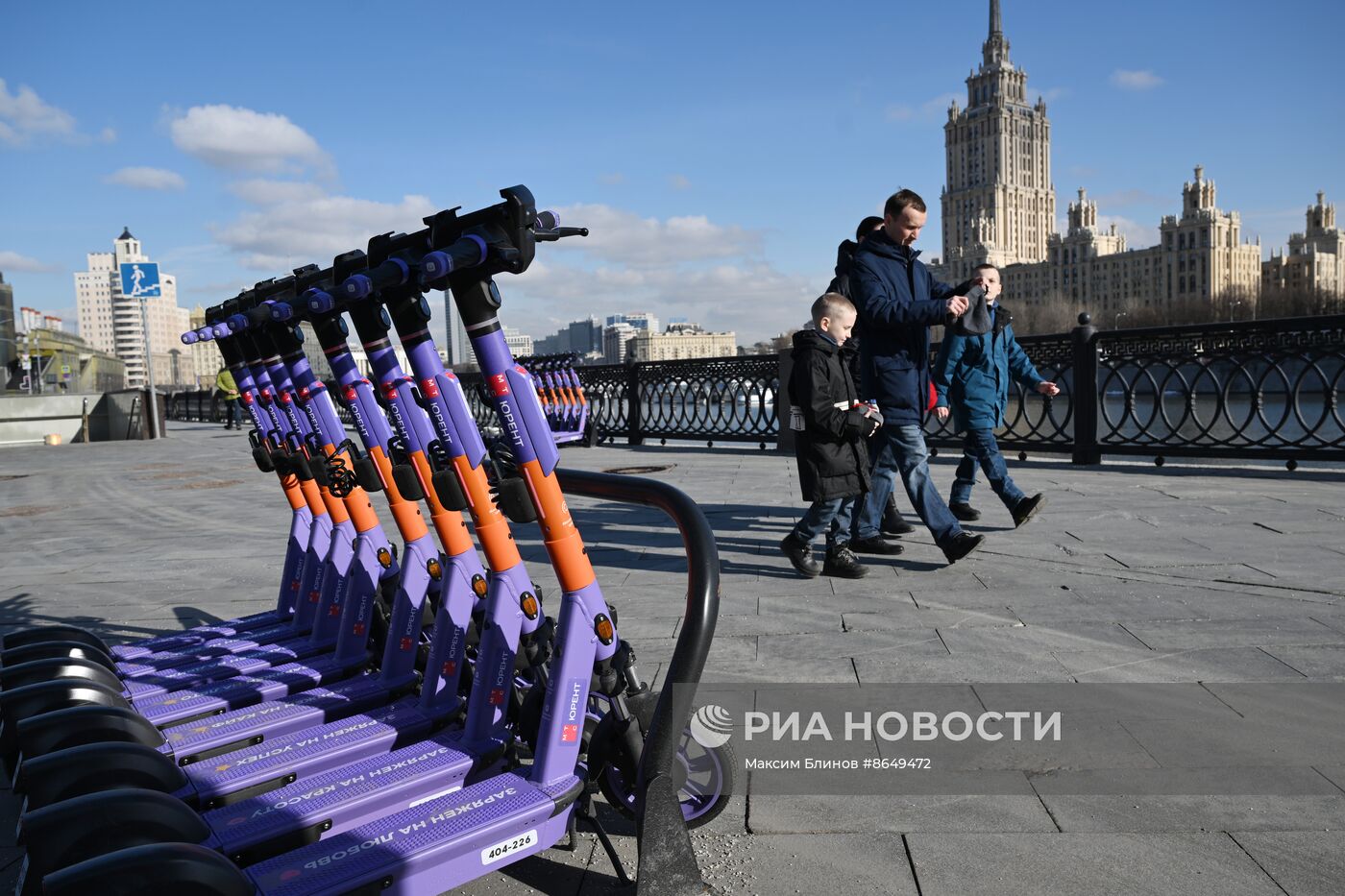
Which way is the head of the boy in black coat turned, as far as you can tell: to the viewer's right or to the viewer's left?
to the viewer's right

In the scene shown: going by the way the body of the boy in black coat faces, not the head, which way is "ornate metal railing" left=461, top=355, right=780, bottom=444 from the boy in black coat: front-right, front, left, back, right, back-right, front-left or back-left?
left

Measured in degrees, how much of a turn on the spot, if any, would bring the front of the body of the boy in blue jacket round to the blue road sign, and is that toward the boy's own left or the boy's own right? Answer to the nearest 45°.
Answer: approximately 180°

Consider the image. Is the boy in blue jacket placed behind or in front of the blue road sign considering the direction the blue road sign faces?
in front

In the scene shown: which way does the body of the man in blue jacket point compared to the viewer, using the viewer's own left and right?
facing to the right of the viewer

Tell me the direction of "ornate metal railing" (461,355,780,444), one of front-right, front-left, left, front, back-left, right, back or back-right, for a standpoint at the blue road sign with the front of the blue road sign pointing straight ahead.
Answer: front-left

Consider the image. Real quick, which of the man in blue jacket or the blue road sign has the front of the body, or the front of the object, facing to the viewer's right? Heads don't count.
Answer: the man in blue jacket

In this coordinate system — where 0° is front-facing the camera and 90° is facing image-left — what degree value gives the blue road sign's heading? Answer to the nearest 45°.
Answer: approximately 0°
